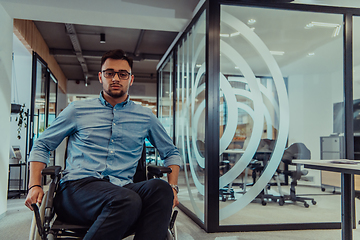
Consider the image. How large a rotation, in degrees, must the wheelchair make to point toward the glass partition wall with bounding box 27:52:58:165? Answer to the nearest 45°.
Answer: approximately 180°

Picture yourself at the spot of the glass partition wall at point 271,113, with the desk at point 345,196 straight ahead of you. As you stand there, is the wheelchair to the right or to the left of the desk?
right

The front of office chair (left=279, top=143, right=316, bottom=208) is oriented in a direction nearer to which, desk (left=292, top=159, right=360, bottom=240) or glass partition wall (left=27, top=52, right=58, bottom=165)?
the desk

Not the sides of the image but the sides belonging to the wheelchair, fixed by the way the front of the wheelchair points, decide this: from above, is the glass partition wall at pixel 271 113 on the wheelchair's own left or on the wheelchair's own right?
on the wheelchair's own left

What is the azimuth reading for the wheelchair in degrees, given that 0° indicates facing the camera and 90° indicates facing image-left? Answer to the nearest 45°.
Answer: approximately 0°

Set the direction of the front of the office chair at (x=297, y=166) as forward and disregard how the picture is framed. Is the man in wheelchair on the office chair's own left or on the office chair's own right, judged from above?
on the office chair's own right

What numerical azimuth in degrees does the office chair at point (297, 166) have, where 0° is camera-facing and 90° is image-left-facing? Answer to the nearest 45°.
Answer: approximately 315°
